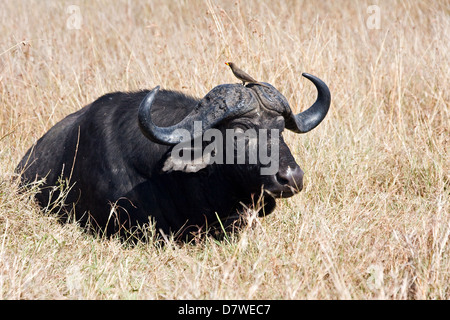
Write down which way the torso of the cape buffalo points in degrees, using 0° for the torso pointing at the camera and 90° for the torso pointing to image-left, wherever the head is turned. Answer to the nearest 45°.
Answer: approximately 315°
